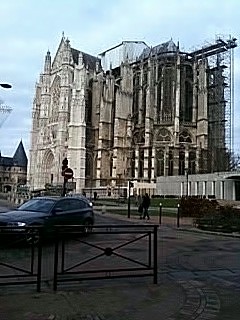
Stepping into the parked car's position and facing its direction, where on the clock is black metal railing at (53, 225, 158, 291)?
The black metal railing is roughly at 10 o'clock from the parked car.

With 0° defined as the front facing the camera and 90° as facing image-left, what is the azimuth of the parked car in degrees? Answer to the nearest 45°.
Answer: approximately 45°

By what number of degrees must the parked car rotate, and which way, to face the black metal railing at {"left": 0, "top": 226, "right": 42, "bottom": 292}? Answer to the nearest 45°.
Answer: approximately 45° to its left
